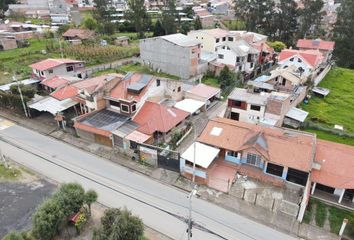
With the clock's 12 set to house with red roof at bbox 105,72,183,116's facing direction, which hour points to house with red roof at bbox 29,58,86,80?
house with red roof at bbox 29,58,86,80 is roughly at 3 o'clock from house with red roof at bbox 105,72,183,116.

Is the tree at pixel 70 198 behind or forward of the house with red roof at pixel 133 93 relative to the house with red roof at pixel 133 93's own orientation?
forward

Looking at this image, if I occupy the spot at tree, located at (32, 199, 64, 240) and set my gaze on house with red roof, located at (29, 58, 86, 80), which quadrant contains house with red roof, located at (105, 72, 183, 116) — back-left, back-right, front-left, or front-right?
front-right

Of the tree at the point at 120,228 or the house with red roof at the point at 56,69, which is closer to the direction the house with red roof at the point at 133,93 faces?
the tree

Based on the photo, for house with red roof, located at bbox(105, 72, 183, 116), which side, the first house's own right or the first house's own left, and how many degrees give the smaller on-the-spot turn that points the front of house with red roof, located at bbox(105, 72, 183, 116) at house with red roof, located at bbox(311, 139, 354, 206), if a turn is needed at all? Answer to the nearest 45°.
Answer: approximately 90° to the first house's own left

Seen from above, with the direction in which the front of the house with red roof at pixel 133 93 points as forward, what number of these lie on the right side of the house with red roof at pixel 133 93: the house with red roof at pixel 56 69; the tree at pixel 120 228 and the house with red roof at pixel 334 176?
1

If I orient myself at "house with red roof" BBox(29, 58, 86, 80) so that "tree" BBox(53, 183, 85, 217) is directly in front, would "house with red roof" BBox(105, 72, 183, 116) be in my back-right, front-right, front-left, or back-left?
front-left

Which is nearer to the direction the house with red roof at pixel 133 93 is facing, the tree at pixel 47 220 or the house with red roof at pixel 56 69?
the tree

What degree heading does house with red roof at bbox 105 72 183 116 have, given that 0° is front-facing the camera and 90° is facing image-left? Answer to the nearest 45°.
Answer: approximately 45°

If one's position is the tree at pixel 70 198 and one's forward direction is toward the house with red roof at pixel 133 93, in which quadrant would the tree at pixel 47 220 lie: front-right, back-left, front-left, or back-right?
back-left

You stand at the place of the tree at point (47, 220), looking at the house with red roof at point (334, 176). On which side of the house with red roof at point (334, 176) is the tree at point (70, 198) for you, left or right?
left

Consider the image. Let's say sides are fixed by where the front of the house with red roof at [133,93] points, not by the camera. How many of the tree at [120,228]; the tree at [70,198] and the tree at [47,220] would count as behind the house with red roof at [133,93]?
0

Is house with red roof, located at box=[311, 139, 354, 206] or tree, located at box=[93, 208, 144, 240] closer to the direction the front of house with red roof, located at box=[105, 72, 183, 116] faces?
the tree

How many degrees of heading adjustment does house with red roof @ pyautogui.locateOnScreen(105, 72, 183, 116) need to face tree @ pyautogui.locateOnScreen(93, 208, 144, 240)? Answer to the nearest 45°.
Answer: approximately 45° to its left

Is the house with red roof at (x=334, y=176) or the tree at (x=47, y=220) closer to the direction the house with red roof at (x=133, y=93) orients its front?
the tree

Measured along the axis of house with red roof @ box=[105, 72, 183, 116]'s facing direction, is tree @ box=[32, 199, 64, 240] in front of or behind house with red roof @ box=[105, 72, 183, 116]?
in front
